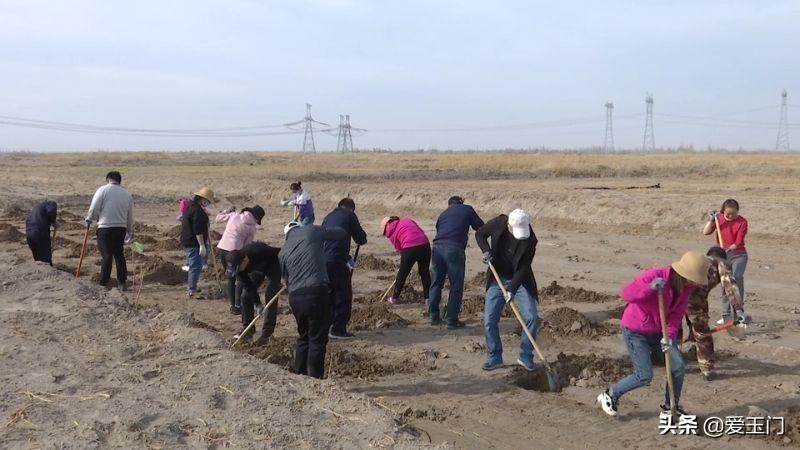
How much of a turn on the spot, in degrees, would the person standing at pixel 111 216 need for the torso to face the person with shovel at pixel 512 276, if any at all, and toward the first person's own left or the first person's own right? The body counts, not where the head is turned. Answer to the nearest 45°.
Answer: approximately 135° to the first person's own right

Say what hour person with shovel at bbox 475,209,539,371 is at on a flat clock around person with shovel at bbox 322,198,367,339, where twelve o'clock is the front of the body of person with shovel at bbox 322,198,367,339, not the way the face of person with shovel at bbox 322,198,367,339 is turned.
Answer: person with shovel at bbox 475,209,539,371 is roughly at 3 o'clock from person with shovel at bbox 322,198,367,339.

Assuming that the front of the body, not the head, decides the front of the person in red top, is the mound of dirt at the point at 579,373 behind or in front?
in front

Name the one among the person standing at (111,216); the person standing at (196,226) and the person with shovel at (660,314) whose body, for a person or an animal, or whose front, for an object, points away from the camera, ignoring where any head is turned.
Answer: the person standing at (111,216)

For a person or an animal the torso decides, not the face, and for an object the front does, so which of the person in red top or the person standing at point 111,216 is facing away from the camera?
the person standing

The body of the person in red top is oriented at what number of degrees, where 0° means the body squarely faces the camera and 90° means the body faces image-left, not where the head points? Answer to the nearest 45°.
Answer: approximately 45°

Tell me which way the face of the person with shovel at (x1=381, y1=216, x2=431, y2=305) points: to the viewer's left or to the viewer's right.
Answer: to the viewer's left

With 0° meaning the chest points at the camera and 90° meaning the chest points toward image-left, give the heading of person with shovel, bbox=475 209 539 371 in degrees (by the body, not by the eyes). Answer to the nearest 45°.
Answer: approximately 0°

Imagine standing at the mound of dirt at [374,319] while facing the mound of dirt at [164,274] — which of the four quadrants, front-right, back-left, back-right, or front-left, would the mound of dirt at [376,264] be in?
front-right

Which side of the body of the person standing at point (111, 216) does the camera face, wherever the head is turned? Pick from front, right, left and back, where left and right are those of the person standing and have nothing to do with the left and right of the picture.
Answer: back

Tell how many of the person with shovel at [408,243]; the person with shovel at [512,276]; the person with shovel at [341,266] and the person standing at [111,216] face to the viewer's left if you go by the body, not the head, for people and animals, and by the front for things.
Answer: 1
